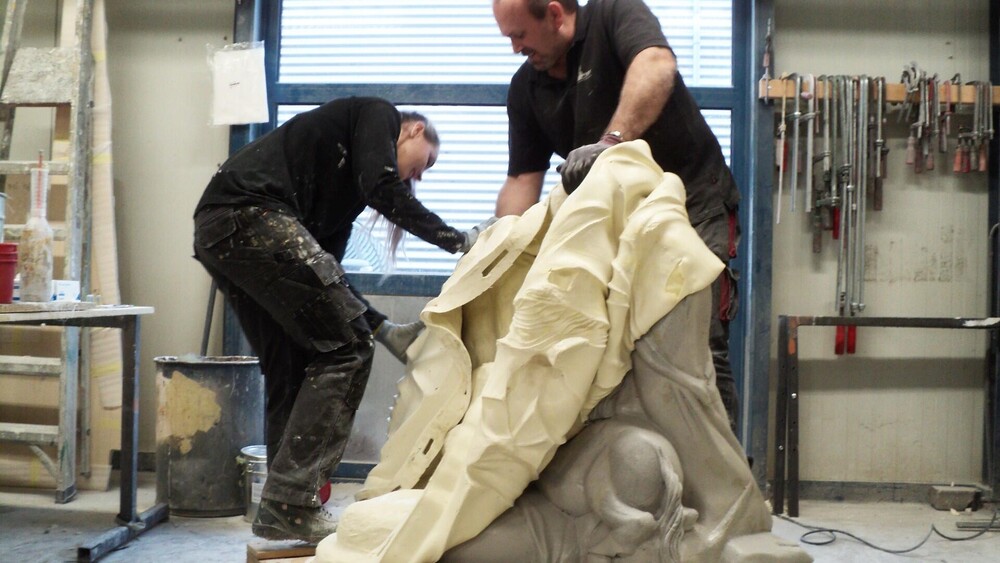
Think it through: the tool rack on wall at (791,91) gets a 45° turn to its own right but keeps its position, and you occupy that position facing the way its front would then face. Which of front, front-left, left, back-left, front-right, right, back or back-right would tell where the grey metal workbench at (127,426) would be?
front

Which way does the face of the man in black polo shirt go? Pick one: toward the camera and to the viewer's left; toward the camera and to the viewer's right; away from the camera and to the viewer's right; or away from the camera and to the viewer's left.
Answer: toward the camera and to the viewer's left

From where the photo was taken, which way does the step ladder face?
toward the camera

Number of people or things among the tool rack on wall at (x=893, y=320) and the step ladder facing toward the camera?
2

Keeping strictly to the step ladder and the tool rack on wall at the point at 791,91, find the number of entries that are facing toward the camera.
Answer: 2

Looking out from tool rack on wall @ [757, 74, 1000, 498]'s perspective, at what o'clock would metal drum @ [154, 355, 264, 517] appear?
The metal drum is roughly at 2 o'clock from the tool rack on wall.

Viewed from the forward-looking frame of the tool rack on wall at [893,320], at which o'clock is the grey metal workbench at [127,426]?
The grey metal workbench is roughly at 2 o'clock from the tool rack on wall.

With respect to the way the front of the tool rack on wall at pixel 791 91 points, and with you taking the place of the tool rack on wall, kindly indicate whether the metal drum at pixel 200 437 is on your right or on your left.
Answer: on your right

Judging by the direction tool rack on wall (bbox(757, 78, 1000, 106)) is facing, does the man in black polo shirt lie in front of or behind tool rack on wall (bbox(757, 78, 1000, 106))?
in front

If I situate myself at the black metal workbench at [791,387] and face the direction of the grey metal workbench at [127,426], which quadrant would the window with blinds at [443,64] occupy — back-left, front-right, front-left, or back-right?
front-right

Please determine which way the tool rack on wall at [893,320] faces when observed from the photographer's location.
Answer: facing the viewer

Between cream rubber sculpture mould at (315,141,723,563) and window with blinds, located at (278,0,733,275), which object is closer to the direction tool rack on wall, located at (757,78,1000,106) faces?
the cream rubber sculpture mould

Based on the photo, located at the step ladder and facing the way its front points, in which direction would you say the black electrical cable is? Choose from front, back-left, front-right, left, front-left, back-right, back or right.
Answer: front-left

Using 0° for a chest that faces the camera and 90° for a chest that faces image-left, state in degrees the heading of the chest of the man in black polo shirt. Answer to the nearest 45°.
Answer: approximately 45°

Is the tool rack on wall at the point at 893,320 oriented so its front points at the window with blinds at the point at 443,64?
no
